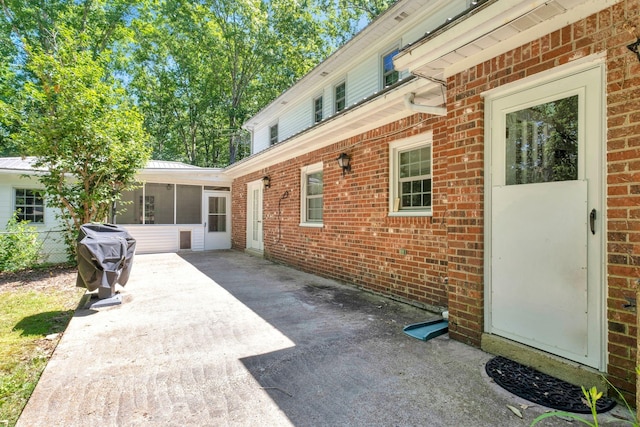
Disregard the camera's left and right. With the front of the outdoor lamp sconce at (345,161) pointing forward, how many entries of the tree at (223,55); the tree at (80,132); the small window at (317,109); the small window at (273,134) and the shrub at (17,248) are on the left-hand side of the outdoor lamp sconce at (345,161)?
0

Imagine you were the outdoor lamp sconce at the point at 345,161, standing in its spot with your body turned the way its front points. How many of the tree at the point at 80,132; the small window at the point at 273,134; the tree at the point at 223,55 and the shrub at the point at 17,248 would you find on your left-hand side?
0

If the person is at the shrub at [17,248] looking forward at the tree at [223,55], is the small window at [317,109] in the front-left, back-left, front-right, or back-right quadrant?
front-right

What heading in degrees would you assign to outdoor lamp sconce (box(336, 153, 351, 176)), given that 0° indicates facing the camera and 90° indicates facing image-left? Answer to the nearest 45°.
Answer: approximately 45°

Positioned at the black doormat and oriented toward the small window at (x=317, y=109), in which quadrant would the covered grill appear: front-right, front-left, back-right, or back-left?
front-left

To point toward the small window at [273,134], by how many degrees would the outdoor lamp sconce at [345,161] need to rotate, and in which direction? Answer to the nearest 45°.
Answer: approximately 90° to its right

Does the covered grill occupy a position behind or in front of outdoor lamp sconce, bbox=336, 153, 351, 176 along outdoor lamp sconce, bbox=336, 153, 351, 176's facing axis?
in front

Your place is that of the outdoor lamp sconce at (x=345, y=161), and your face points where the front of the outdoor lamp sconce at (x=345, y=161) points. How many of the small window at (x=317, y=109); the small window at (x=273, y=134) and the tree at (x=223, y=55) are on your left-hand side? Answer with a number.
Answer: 0

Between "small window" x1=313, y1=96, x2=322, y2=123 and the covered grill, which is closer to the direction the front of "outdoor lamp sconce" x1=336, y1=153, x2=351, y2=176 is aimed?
the covered grill

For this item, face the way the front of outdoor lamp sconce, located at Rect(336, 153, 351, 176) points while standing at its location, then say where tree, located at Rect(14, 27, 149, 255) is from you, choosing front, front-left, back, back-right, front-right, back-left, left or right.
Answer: front-right

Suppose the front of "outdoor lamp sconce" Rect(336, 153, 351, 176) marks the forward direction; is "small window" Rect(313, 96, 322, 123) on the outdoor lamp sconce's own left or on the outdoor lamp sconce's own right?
on the outdoor lamp sconce's own right

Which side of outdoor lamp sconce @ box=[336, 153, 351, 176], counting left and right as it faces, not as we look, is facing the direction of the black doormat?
left

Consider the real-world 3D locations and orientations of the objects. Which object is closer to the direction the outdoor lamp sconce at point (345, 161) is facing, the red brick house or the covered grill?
the covered grill

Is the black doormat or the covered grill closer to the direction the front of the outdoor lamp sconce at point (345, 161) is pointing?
the covered grill

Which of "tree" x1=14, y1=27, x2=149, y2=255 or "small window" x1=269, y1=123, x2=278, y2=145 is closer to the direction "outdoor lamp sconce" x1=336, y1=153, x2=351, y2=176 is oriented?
the tree

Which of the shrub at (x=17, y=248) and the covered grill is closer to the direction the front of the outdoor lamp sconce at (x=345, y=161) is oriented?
the covered grill

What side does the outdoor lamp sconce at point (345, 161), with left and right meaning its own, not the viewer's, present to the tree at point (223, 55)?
right
